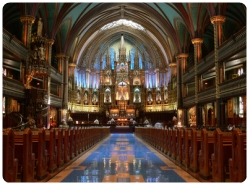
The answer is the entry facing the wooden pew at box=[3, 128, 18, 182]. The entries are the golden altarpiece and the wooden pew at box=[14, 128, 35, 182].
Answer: the golden altarpiece

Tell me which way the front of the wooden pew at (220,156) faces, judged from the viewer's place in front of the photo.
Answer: facing away from the viewer and to the left of the viewer

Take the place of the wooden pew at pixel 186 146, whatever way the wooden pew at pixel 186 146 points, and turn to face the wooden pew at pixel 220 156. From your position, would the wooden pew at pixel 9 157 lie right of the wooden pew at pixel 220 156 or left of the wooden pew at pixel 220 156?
right

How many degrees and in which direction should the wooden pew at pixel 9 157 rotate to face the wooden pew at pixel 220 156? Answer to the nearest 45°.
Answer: approximately 45° to its right

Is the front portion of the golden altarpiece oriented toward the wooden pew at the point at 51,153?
yes

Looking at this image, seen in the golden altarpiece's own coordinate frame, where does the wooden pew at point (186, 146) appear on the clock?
The wooden pew is roughly at 12 o'clock from the golden altarpiece.

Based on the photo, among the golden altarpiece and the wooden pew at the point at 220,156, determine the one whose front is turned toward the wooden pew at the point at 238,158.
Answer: the golden altarpiece

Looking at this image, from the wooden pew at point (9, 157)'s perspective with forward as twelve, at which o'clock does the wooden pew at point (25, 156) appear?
the wooden pew at point (25, 156) is roughly at 11 o'clock from the wooden pew at point (9, 157).

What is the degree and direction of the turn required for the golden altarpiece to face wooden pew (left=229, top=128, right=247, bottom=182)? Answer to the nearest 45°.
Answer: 0° — it already faces it

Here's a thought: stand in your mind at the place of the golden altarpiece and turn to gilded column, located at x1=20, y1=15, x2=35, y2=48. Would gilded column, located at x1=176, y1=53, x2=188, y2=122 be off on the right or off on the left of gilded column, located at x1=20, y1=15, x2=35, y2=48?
left

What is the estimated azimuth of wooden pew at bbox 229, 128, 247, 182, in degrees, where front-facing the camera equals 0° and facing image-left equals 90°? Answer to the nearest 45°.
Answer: approximately 135°

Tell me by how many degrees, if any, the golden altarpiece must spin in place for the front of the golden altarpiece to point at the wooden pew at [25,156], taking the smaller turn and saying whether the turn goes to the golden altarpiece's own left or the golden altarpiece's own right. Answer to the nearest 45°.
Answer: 0° — it already faces it

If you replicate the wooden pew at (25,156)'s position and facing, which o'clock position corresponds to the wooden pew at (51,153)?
the wooden pew at (51,153) is roughly at 11 o'clock from the wooden pew at (25,156).
